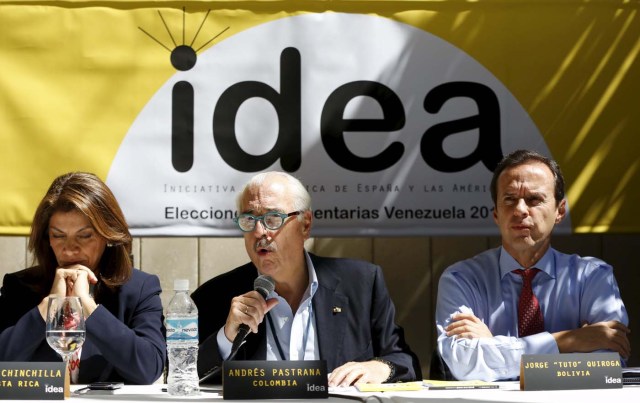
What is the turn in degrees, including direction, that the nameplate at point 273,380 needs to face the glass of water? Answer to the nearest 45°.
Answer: approximately 90° to its right

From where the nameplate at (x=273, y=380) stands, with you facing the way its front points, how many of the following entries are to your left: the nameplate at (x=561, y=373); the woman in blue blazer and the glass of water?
1

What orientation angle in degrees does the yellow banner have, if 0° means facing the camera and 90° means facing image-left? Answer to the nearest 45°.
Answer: approximately 0°

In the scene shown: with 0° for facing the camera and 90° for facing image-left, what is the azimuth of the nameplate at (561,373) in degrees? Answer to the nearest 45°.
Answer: approximately 0°

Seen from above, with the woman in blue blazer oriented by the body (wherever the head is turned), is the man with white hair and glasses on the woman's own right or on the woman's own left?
on the woman's own left

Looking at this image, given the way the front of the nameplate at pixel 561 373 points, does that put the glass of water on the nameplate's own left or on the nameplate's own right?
on the nameplate's own right

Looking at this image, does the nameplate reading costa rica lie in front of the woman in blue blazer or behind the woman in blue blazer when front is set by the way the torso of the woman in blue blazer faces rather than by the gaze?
in front

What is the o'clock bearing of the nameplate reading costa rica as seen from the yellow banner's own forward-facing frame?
The nameplate reading costa rica is roughly at 1 o'clock from the yellow banner.

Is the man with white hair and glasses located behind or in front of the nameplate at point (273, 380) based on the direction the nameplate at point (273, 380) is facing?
behind
